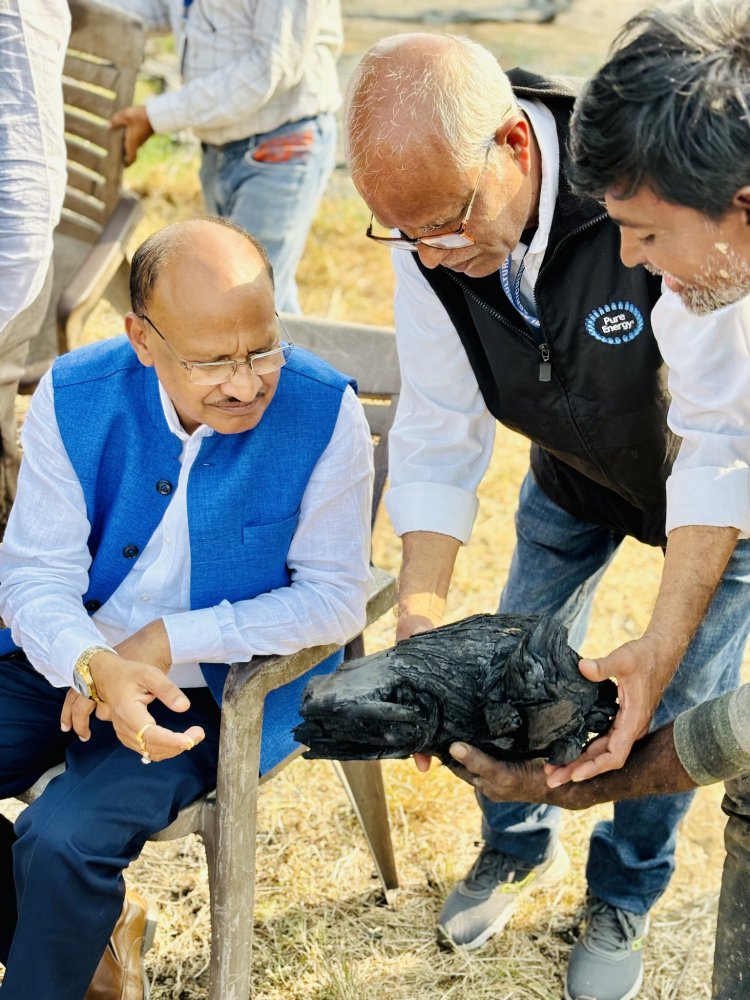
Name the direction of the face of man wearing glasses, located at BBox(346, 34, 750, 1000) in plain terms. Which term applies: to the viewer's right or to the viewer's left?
to the viewer's left

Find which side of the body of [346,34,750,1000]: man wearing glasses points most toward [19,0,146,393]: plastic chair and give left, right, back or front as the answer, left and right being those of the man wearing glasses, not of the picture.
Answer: right

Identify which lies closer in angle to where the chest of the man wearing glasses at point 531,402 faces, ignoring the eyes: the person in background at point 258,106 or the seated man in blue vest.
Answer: the seated man in blue vest

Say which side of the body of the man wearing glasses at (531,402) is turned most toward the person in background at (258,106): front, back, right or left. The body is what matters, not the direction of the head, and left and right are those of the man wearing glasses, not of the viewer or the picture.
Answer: right

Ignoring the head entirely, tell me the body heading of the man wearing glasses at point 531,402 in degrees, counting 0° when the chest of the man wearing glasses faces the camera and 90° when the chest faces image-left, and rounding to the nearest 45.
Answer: approximately 45°

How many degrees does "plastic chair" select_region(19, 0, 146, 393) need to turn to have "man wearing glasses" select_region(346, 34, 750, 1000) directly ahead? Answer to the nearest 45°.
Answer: approximately 45° to its left

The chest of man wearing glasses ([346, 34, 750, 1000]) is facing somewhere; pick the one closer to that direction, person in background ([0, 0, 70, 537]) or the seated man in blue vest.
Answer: the seated man in blue vest
